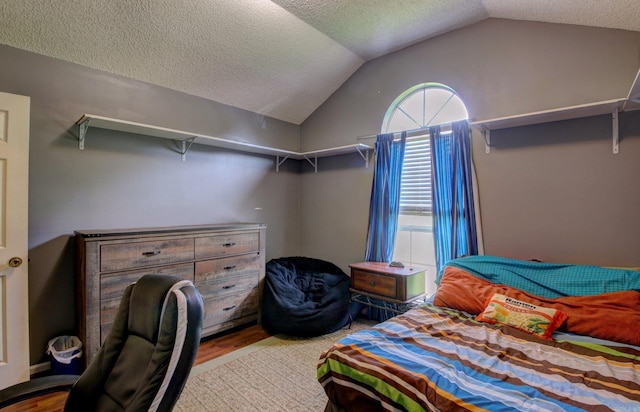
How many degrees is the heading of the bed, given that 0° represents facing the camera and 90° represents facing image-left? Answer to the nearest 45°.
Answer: approximately 45°

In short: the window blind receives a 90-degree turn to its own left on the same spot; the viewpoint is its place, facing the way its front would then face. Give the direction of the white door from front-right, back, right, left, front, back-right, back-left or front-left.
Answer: right

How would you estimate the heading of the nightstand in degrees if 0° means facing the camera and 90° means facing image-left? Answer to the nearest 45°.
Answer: approximately 45°

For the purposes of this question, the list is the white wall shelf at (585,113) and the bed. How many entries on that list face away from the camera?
0

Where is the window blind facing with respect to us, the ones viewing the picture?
facing the viewer and to the left of the viewer

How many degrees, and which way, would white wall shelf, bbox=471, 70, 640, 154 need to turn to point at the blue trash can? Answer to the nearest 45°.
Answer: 0° — it already faces it

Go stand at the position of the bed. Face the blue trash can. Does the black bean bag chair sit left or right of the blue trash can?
right

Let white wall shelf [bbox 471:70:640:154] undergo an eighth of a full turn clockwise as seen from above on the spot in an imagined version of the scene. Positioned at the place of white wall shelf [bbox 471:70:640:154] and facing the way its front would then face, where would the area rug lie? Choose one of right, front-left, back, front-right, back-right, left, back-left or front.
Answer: front-left

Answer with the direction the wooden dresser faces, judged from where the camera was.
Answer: facing the viewer and to the right of the viewer

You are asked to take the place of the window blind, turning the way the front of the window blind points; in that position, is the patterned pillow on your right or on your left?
on your left

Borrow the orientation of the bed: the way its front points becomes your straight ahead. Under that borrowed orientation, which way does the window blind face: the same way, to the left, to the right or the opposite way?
the same way

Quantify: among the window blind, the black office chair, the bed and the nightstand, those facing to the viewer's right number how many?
0

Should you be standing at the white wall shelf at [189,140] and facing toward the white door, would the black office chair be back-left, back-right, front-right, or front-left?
front-left
